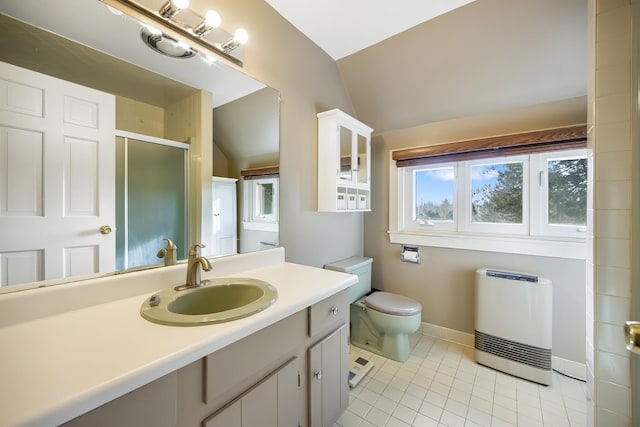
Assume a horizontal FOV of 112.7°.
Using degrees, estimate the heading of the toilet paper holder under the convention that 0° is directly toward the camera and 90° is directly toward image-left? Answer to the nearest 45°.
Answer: approximately 0°

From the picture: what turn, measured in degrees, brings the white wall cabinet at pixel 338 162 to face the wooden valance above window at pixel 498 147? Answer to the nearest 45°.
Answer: approximately 45° to its left

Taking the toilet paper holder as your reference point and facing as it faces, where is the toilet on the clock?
The toilet is roughly at 1 o'clock from the toilet paper holder.

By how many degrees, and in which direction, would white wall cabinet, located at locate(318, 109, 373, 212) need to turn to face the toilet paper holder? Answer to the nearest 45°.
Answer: approximately 90° to its left

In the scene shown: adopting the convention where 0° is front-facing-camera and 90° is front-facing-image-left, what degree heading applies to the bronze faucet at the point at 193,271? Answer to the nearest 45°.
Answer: approximately 315°

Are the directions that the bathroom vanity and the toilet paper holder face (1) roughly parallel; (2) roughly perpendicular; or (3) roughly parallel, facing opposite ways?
roughly perpendicular

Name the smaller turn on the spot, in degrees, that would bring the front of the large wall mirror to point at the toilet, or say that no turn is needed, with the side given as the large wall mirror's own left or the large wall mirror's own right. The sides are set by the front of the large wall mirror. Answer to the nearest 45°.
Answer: approximately 45° to the large wall mirror's own left
